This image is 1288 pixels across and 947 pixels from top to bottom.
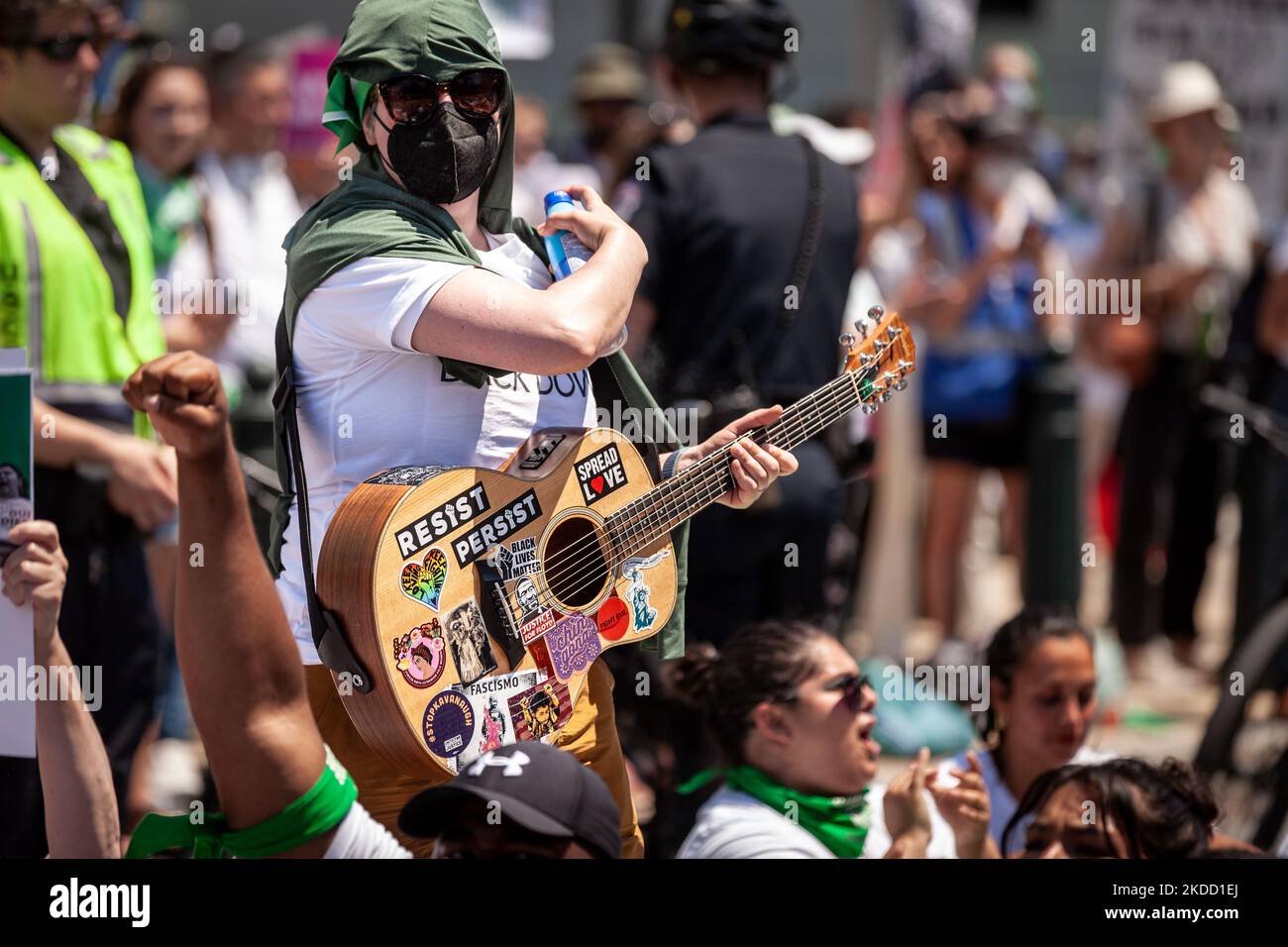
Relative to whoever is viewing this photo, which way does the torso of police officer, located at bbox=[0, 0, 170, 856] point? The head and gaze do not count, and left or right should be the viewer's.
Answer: facing the viewer and to the right of the viewer

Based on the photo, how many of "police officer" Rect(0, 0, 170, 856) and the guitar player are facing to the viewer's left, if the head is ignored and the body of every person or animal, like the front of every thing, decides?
0

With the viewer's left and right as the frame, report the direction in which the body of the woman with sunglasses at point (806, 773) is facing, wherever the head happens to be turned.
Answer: facing to the right of the viewer

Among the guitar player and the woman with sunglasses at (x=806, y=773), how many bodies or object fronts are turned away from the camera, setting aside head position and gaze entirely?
0

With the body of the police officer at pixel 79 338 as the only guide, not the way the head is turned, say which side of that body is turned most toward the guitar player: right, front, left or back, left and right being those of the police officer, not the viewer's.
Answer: front

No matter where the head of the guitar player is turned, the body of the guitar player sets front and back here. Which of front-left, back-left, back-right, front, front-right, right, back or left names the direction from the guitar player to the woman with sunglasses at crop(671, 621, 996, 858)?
left

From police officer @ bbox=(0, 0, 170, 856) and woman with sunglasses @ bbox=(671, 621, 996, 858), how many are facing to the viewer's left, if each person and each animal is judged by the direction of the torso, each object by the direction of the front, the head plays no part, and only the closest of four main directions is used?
0

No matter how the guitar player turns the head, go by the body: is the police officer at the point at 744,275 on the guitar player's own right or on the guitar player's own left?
on the guitar player's own left

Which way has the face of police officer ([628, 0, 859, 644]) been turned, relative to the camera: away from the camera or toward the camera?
away from the camera
